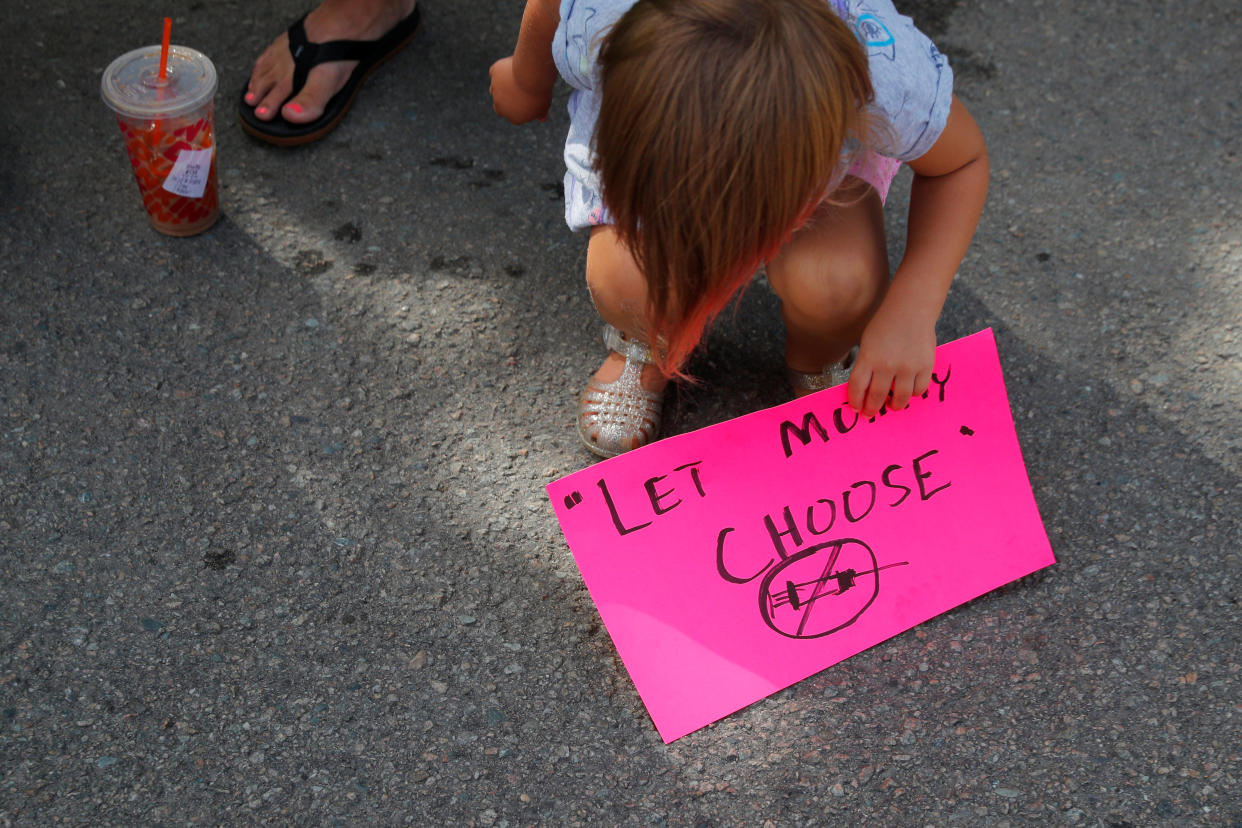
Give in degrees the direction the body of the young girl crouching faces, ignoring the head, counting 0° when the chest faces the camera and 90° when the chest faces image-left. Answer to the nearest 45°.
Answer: approximately 0°
